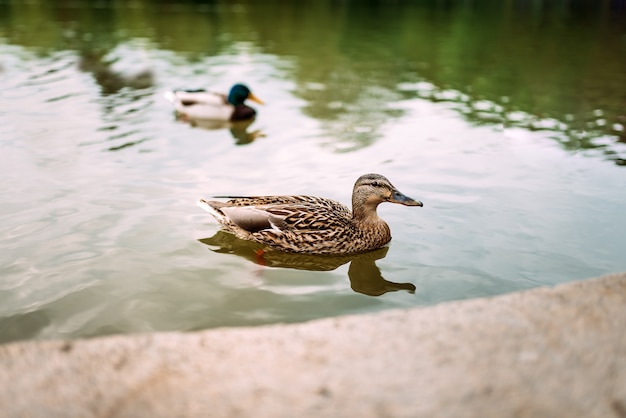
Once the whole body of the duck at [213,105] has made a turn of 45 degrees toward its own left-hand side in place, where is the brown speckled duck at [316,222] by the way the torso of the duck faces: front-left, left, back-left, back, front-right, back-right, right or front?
back-right

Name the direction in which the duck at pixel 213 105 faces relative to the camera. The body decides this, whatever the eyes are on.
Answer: to the viewer's right

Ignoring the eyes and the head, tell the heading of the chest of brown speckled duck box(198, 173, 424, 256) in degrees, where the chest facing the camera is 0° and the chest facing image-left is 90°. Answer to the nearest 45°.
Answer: approximately 270°
